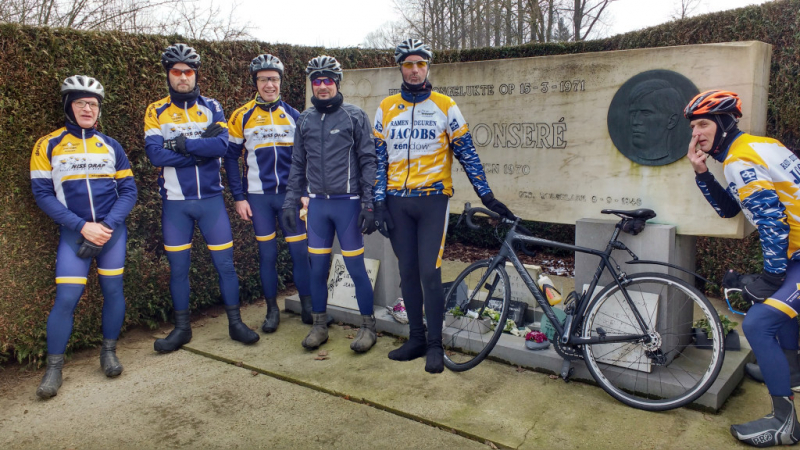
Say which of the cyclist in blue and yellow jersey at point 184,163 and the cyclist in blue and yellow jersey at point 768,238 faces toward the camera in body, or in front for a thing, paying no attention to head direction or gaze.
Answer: the cyclist in blue and yellow jersey at point 184,163

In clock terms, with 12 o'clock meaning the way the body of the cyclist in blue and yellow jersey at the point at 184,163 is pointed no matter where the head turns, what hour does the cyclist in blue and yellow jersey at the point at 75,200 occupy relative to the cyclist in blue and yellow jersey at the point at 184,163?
the cyclist in blue and yellow jersey at the point at 75,200 is roughly at 2 o'clock from the cyclist in blue and yellow jersey at the point at 184,163.

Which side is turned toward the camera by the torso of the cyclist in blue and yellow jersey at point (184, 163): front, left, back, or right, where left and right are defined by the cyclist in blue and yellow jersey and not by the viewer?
front

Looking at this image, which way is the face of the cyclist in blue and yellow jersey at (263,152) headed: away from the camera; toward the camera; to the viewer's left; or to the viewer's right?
toward the camera

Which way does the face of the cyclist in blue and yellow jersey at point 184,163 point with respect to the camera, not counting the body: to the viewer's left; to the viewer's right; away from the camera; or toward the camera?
toward the camera

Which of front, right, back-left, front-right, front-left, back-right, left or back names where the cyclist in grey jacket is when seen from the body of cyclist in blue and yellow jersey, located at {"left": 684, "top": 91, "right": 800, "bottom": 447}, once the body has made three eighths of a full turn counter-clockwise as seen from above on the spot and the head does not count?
back-right

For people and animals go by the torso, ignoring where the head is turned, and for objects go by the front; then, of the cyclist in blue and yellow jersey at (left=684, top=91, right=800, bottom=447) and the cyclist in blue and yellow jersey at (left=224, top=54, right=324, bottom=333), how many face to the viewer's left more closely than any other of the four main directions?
1

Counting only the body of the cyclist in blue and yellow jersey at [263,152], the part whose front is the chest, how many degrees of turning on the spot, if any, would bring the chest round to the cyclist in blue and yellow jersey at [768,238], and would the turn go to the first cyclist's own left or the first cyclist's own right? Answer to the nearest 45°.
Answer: approximately 45° to the first cyclist's own left

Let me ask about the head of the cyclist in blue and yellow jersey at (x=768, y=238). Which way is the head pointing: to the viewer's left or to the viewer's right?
to the viewer's left

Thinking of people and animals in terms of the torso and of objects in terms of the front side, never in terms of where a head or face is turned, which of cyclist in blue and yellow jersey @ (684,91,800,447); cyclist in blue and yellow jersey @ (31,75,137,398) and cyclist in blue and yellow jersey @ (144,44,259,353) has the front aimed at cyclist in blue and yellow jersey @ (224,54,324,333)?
cyclist in blue and yellow jersey @ (684,91,800,447)

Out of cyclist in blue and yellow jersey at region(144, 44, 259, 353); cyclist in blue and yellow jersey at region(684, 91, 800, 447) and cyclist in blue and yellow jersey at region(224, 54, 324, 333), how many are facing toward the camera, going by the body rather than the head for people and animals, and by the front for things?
2

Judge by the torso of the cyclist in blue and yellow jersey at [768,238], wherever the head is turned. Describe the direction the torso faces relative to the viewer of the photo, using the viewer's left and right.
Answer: facing to the left of the viewer

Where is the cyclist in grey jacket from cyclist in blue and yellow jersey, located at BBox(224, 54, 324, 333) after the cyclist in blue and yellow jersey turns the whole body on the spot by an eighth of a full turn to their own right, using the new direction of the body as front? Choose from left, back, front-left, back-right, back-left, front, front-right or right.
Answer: left

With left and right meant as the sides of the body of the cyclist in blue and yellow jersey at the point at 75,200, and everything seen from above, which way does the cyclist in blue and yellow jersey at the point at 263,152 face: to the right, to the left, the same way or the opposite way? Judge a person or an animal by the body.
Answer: the same way

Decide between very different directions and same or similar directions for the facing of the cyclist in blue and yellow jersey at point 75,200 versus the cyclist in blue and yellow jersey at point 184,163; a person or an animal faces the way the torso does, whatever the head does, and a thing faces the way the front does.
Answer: same or similar directions

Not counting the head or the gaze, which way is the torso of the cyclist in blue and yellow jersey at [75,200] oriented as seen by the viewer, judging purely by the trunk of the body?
toward the camera

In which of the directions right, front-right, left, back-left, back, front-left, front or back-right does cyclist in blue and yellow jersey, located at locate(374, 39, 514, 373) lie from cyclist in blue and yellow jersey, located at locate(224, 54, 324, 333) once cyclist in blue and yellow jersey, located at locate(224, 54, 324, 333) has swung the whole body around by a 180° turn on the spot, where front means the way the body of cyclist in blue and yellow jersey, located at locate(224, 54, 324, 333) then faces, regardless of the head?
back-right

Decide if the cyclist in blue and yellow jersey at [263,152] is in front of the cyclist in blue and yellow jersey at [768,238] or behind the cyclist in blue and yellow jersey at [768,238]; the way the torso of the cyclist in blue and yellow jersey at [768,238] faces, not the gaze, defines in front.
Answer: in front
